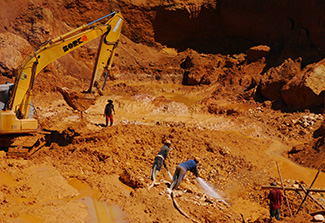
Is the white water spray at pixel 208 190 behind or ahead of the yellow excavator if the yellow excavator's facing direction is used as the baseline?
ahead

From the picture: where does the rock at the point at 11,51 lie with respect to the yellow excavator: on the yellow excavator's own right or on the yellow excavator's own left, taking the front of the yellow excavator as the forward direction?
on the yellow excavator's own left

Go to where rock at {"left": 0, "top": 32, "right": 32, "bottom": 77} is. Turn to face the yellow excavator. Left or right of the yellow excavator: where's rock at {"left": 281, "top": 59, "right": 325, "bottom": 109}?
left

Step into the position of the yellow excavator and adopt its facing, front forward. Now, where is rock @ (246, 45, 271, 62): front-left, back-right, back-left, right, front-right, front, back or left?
front-left

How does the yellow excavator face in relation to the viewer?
to the viewer's right

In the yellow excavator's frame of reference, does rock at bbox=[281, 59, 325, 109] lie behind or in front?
in front

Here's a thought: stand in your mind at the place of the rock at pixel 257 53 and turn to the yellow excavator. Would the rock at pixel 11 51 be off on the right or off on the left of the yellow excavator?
right
